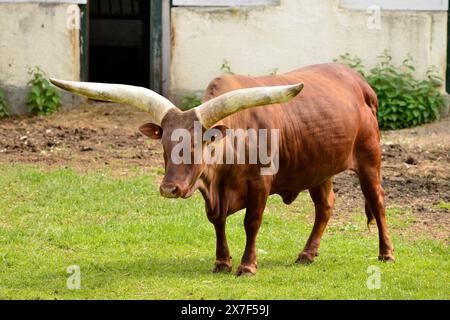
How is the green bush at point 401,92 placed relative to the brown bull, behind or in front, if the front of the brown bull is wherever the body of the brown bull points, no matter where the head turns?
behind

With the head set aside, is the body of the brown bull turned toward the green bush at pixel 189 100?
no

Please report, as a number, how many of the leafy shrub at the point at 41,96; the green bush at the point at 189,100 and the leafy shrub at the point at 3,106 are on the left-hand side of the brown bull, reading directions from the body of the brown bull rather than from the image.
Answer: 0

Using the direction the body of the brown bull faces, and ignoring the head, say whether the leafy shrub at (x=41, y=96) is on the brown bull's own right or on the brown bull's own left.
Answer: on the brown bull's own right

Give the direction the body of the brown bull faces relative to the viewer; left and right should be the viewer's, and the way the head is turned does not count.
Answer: facing the viewer and to the left of the viewer

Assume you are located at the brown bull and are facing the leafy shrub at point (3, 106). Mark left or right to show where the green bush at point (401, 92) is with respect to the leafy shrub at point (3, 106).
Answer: right

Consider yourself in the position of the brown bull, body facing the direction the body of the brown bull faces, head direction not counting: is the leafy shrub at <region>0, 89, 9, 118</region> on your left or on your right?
on your right

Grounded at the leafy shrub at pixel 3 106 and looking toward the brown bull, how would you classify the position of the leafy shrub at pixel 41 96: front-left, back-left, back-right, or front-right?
front-left
